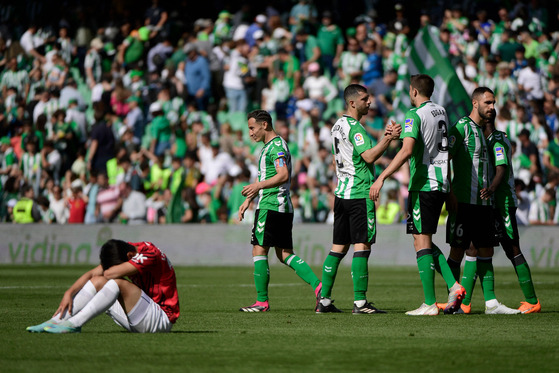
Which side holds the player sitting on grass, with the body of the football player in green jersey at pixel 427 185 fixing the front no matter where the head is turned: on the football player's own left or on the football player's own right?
on the football player's own left

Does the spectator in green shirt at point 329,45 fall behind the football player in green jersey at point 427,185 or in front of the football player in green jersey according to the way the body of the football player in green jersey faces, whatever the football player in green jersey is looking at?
in front

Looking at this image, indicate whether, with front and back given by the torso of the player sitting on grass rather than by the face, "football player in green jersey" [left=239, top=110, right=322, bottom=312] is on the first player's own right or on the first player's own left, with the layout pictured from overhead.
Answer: on the first player's own right

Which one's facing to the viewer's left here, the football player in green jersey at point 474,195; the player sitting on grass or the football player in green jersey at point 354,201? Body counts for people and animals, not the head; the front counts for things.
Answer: the player sitting on grass

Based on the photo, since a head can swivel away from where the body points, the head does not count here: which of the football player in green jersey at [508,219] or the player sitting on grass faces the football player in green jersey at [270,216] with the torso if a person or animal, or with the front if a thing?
the football player in green jersey at [508,219]

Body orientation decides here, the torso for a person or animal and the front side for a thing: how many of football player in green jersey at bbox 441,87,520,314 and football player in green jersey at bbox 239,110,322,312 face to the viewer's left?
1

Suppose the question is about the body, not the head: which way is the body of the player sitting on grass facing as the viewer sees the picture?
to the viewer's left

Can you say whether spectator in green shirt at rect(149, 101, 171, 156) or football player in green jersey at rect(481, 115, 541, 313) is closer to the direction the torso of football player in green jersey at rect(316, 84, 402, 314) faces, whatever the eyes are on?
the football player in green jersey

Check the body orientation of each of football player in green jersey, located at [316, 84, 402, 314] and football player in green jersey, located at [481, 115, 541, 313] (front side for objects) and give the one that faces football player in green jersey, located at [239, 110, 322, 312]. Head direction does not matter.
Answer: football player in green jersey, located at [481, 115, 541, 313]

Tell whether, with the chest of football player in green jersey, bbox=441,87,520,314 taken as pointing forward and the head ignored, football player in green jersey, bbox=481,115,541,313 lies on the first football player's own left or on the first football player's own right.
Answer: on the first football player's own left

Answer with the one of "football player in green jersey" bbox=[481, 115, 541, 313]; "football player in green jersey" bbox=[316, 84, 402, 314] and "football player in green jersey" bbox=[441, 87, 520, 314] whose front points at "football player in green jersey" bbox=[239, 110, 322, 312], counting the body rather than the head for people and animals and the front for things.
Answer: "football player in green jersey" bbox=[481, 115, 541, 313]

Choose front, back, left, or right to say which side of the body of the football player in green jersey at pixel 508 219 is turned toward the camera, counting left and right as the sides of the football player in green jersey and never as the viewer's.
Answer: left

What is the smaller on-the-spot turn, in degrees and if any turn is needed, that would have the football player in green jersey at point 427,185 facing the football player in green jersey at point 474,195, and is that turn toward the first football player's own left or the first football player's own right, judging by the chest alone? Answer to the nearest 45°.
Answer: approximately 90° to the first football player's own right
